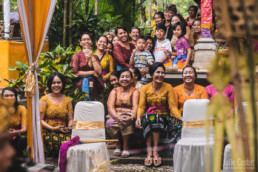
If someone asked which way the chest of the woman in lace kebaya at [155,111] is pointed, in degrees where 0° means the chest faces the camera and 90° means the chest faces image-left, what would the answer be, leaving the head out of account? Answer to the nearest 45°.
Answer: approximately 0°

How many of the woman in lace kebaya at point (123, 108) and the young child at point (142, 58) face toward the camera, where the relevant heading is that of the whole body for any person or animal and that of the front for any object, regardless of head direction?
2

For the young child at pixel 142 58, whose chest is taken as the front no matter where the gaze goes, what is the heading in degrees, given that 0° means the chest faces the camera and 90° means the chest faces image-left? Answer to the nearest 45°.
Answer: approximately 0°

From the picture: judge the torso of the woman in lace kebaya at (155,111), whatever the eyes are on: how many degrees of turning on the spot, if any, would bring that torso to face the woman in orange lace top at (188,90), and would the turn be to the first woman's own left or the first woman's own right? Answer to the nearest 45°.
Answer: approximately 90° to the first woman's own left

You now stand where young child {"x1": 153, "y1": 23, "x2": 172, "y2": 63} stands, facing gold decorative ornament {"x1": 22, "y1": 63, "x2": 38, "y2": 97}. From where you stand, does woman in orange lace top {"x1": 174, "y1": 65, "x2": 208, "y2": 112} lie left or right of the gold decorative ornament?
left

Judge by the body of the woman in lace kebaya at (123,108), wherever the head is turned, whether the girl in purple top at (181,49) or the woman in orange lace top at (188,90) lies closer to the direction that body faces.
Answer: the woman in orange lace top

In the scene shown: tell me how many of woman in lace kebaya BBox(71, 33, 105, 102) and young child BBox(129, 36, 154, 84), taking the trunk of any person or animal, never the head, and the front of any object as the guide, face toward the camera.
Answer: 2

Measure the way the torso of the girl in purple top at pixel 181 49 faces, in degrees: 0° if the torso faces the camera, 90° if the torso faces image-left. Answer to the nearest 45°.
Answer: approximately 45°

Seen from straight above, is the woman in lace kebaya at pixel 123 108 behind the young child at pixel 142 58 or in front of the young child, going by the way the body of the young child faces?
in front

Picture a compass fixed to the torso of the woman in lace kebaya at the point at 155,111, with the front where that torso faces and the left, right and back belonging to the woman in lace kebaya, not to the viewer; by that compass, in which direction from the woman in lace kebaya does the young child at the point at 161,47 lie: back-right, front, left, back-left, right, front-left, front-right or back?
back
